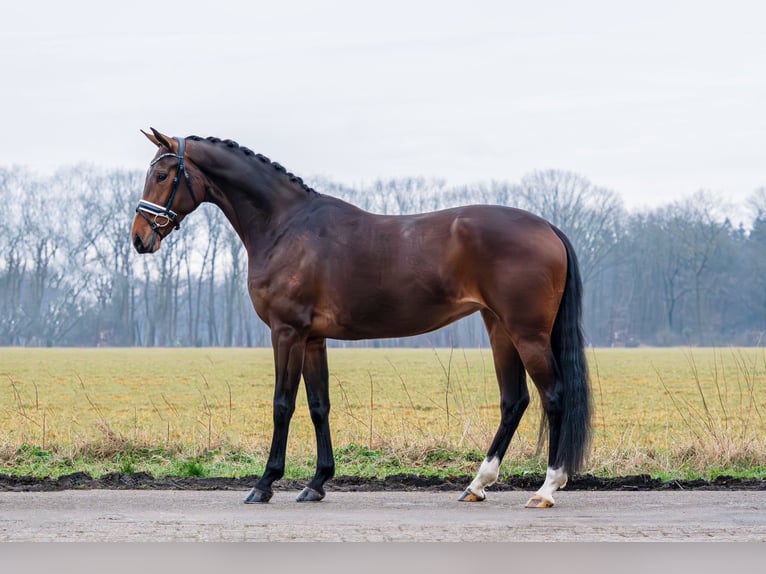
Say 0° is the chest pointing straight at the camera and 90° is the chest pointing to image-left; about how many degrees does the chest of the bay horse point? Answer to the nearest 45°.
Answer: approximately 90°
